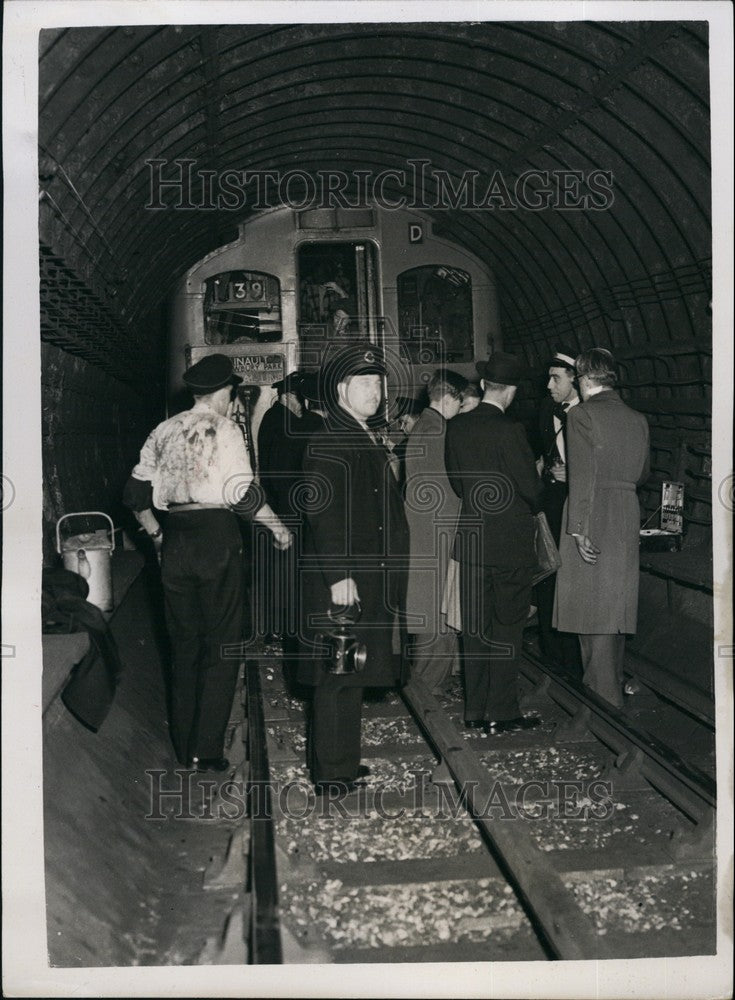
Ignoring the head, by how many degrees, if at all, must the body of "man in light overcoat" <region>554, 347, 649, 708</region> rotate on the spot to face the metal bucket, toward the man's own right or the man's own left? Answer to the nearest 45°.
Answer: approximately 45° to the man's own left

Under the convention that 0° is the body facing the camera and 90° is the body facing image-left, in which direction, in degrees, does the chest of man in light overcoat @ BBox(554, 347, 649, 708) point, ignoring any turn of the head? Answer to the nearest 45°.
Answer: approximately 135°

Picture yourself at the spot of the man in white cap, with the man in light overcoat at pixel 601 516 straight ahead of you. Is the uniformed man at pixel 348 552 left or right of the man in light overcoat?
right

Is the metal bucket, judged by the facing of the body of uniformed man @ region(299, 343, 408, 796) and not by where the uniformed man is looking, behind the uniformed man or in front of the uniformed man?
behind

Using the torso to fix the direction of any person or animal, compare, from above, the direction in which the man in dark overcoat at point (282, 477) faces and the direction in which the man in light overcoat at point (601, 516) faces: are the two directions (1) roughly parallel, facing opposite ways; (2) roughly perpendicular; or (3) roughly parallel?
roughly perpendicular

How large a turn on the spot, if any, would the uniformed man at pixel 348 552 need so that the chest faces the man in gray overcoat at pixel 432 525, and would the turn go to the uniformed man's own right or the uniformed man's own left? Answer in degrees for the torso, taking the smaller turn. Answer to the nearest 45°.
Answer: approximately 135° to the uniformed man's own left

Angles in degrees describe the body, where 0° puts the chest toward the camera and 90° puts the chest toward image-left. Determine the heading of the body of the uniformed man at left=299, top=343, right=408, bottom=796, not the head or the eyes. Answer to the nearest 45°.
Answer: approximately 315°

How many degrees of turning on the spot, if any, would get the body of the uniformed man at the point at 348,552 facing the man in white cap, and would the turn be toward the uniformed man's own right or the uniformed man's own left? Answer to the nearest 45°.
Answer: approximately 90° to the uniformed man's own left

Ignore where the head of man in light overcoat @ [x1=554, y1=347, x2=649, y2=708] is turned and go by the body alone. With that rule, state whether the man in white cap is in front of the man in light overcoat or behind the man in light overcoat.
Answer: in front

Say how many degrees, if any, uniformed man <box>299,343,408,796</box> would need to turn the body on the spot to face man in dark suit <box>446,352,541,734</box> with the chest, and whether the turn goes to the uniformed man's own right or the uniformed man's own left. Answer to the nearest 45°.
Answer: approximately 90° to the uniformed man's own left

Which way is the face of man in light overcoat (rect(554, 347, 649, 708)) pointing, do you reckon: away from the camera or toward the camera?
away from the camera

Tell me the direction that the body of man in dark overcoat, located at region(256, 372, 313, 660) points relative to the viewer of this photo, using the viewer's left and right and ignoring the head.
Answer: facing away from the viewer and to the right of the viewer
